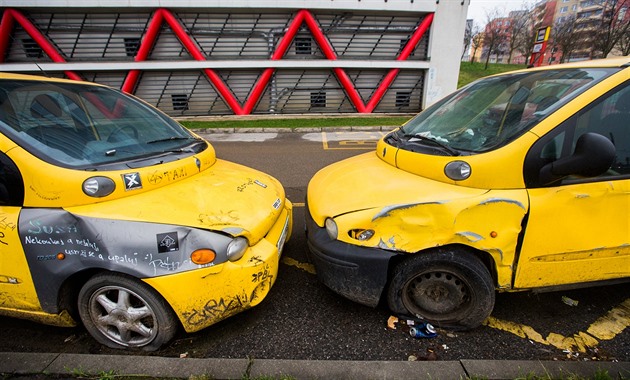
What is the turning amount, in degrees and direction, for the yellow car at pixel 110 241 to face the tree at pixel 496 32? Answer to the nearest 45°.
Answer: approximately 90° to its left

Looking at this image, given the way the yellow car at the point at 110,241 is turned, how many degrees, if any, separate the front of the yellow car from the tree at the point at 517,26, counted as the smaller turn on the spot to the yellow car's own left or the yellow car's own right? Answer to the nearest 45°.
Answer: approximately 90° to the yellow car's own left

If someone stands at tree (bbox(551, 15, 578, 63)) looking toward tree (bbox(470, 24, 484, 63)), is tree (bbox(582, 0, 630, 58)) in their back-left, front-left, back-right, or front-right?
back-left

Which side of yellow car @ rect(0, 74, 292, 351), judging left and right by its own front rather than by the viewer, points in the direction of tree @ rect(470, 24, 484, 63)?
left

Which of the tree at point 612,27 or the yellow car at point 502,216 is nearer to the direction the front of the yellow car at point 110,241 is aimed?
the yellow car

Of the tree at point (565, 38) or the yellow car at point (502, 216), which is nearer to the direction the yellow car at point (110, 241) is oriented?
the yellow car

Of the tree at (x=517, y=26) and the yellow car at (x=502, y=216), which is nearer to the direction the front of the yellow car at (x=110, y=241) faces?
the yellow car

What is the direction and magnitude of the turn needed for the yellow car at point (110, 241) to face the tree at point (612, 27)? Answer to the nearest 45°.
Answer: approximately 45° to its left

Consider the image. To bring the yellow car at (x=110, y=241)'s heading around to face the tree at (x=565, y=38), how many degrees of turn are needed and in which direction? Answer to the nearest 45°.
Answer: approximately 45° to its left

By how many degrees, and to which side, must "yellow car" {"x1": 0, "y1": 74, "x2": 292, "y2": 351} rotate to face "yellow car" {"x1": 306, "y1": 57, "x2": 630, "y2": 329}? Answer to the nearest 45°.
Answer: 0° — it already faces it
